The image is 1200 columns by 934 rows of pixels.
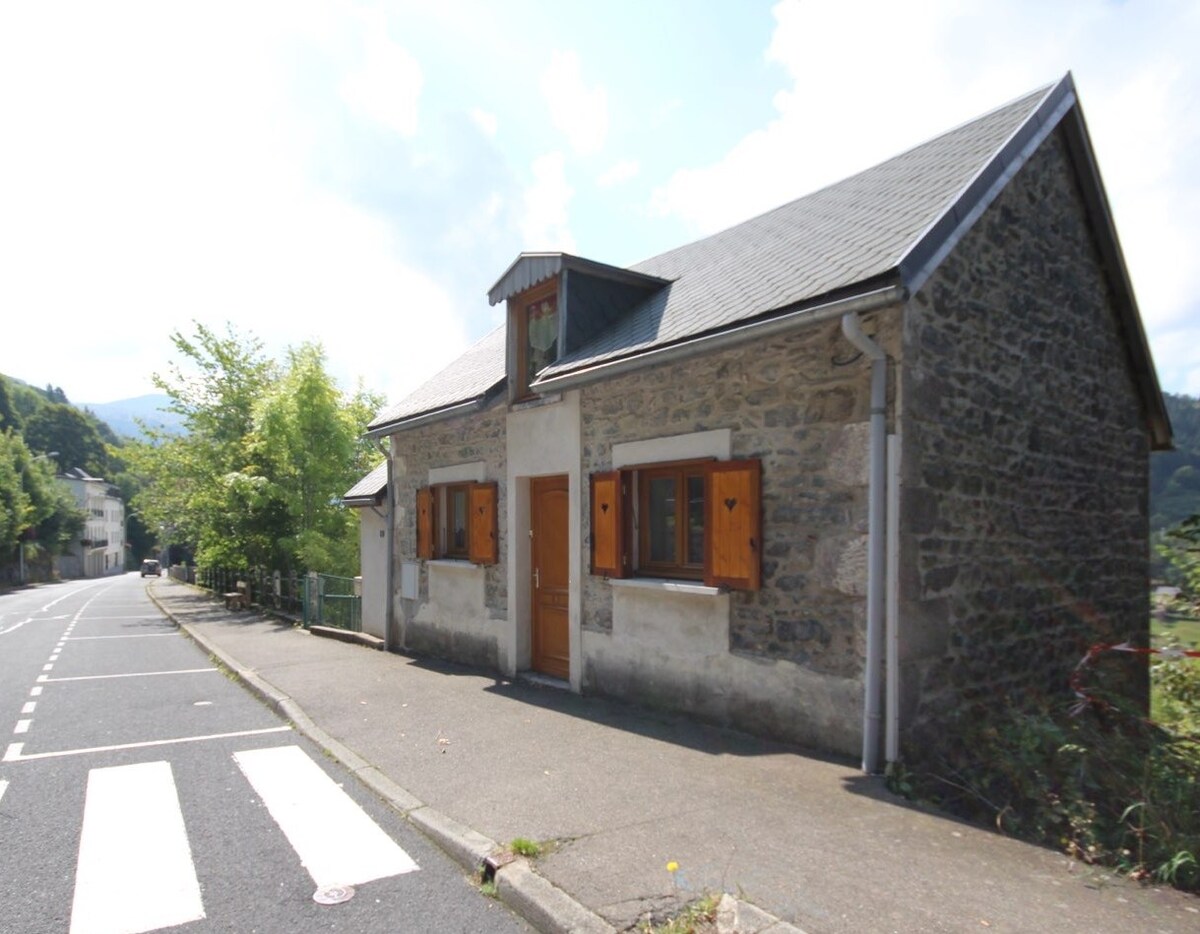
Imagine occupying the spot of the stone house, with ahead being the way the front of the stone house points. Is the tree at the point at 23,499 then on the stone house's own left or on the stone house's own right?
on the stone house's own right

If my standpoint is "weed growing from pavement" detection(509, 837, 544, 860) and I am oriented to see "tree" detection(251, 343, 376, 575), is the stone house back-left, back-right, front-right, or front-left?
front-right

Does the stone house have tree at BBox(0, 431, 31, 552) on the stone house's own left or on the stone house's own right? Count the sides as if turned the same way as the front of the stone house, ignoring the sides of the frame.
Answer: on the stone house's own right

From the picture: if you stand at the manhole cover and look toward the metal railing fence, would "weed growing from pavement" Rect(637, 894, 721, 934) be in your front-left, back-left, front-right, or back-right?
back-right

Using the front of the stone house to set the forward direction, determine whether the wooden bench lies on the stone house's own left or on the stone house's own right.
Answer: on the stone house's own right

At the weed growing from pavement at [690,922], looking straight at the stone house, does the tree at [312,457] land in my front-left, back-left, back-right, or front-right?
front-left

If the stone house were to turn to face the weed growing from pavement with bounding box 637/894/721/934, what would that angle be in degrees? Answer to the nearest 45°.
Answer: approximately 45° to its left

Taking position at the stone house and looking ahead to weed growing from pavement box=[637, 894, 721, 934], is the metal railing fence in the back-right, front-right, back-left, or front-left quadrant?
back-right

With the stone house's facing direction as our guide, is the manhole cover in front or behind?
in front

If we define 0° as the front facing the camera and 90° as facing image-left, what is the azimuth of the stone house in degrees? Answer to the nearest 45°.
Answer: approximately 45°

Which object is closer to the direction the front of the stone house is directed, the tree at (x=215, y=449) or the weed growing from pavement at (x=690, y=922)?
the weed growing from pavement

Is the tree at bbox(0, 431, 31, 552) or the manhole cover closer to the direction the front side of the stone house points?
the manhole cover

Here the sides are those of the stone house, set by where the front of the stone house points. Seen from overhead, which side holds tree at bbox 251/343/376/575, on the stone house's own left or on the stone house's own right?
on the stone house's own right
